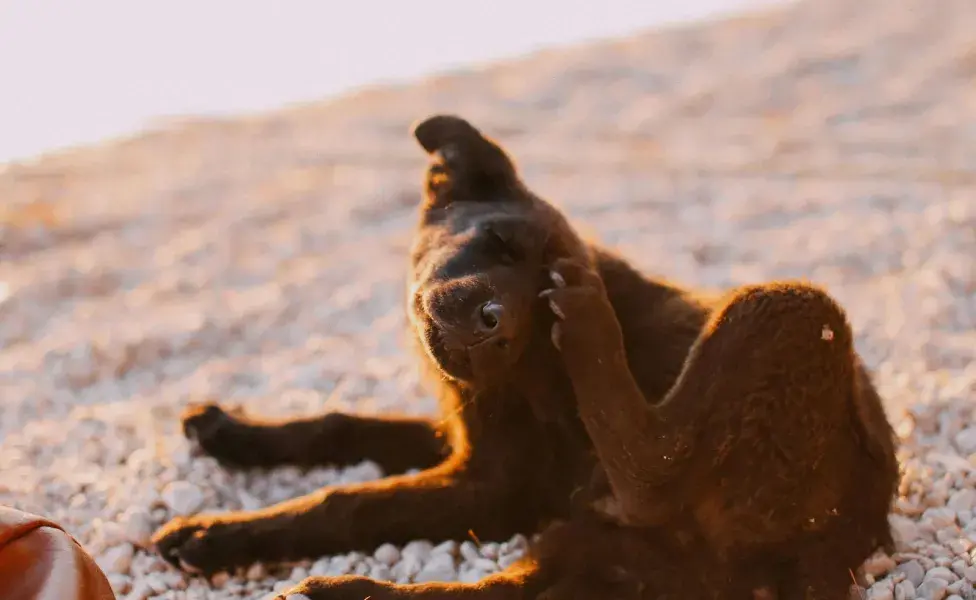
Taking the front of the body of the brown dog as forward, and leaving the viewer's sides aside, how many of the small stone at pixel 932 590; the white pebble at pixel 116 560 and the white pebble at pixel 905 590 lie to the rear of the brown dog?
2

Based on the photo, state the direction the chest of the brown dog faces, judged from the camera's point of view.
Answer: to the viewer's left

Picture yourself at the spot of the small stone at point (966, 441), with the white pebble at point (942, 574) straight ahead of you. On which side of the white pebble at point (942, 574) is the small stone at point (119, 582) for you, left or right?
right

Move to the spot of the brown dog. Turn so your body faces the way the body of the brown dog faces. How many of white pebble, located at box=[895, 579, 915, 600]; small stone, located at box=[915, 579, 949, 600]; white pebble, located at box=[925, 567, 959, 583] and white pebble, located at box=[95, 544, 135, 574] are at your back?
3

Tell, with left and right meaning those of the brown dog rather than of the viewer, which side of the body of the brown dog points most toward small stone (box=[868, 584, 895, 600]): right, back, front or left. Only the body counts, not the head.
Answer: back

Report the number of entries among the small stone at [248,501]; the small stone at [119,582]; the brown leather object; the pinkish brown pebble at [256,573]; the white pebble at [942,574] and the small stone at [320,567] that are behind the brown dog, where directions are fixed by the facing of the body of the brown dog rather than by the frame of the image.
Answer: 1

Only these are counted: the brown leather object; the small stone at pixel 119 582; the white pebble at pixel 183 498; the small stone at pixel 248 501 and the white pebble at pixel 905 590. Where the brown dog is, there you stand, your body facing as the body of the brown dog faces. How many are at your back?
1

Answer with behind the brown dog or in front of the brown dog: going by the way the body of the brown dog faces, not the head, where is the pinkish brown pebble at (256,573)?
in front

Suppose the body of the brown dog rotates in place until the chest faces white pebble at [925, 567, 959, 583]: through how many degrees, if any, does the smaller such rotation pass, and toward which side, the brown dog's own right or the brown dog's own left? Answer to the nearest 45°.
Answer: approximately 180°

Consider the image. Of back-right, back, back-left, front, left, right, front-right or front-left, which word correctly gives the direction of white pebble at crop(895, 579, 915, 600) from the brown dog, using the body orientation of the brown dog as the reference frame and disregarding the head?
back

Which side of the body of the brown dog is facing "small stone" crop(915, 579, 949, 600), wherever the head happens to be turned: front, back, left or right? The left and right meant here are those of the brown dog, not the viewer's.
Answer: back
